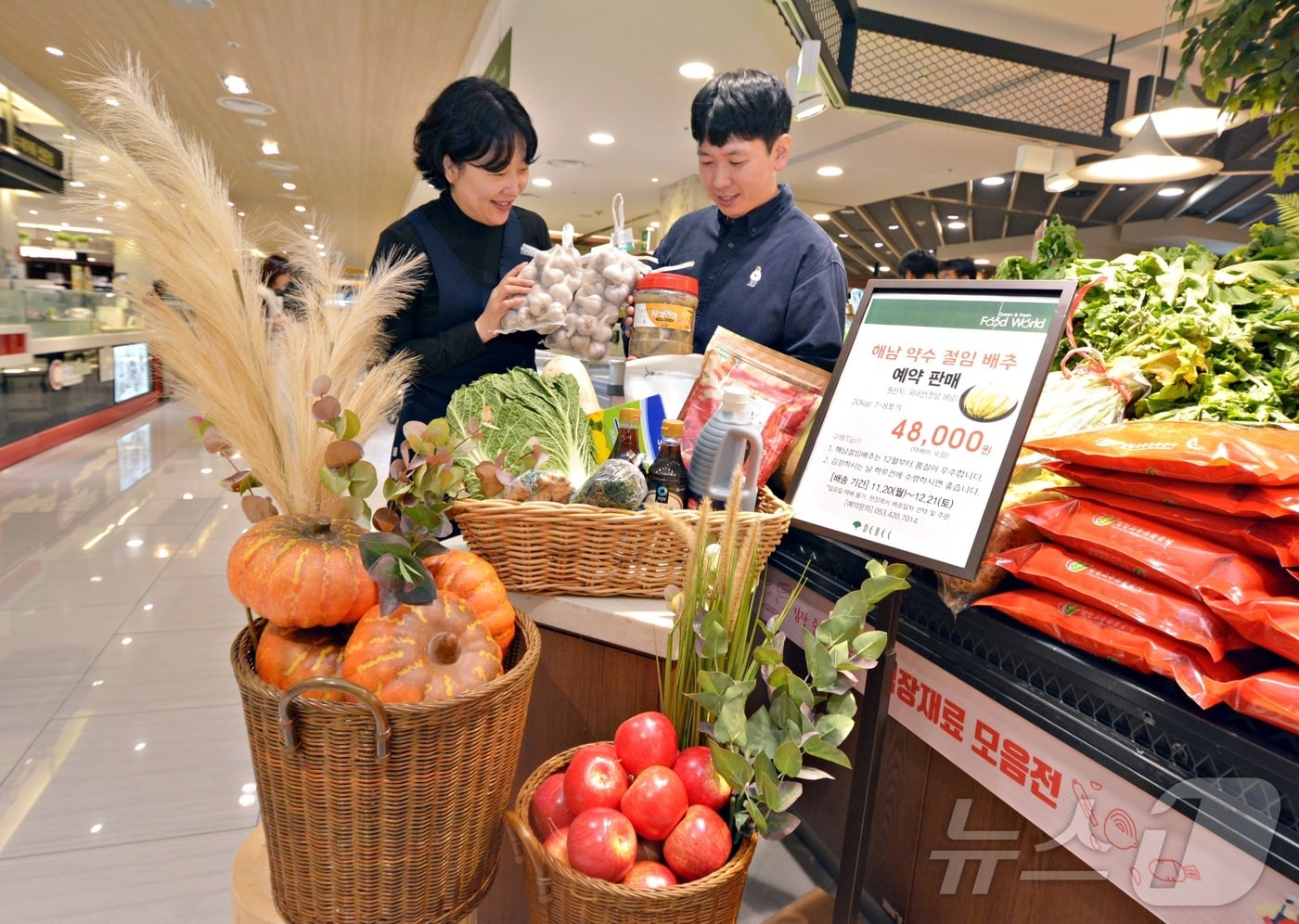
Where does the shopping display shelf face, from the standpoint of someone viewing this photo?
facing the viewer and to the left of the viewer

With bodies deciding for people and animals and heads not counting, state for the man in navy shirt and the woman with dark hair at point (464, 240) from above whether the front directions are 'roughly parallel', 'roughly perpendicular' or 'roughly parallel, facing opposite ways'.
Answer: roughly perpendicular

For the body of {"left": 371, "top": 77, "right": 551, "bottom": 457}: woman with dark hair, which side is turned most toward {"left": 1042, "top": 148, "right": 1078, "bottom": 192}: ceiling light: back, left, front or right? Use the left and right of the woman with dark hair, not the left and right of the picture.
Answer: left

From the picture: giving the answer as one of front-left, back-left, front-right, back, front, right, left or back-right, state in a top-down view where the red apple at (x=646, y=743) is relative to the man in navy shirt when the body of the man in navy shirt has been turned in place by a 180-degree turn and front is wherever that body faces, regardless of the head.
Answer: back-right

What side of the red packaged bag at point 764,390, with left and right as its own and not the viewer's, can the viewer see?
front

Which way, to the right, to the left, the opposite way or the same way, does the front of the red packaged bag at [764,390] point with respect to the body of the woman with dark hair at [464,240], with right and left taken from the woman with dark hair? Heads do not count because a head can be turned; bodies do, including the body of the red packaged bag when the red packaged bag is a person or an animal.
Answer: to the right

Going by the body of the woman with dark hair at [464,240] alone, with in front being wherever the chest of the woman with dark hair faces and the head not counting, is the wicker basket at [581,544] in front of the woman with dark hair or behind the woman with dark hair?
in front

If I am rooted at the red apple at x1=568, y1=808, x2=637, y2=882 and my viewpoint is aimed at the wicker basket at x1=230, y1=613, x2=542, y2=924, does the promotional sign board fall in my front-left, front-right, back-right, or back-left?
back-right

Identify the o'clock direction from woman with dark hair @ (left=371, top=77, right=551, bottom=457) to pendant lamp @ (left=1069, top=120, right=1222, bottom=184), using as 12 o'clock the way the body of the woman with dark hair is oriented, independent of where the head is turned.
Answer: The pendant lamp is roughly at 10 o'clock from the woman with dark hair.

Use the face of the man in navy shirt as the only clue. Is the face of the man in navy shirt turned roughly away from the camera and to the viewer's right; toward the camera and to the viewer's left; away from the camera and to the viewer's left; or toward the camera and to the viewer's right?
toward the camera and to the viewer's left

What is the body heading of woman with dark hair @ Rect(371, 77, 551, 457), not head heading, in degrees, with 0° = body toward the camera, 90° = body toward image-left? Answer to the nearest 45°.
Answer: approximately 315°

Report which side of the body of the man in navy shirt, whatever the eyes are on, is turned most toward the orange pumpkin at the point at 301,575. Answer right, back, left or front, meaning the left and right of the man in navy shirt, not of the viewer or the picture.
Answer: front

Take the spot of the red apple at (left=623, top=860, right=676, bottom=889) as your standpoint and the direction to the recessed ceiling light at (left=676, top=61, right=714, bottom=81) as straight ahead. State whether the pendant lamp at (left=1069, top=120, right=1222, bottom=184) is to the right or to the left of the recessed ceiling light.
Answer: right

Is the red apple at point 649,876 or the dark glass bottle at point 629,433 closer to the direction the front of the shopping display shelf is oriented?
the red apple

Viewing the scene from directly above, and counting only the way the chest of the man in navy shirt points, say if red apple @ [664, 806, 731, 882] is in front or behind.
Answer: in front
